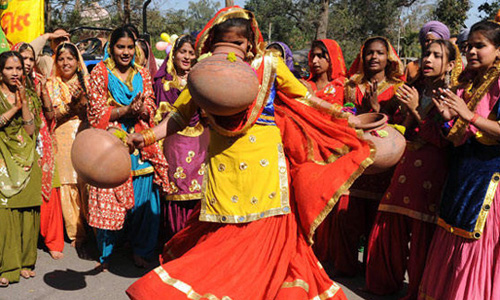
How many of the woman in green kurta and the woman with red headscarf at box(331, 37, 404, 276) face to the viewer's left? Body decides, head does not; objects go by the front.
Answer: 0

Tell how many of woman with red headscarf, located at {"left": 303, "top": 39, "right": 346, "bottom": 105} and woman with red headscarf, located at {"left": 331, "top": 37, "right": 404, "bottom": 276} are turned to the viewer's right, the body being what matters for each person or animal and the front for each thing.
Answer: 0

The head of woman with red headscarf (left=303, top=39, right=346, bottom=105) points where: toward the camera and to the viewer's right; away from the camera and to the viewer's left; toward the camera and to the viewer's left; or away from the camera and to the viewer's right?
toward the camera and to the viewer's left

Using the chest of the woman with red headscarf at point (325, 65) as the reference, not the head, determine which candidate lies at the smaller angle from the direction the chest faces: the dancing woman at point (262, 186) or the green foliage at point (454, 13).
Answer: the dancing woman

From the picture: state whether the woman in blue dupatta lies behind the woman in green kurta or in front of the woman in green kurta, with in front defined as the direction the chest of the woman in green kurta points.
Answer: in front

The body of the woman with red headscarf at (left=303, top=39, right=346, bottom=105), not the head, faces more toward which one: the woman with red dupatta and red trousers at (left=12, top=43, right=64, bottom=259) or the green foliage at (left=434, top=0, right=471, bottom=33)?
the woman with red dupatta and red trousers

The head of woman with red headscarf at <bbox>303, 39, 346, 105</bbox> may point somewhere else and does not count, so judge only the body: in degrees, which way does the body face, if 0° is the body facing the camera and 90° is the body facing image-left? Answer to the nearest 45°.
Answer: approximately 45°

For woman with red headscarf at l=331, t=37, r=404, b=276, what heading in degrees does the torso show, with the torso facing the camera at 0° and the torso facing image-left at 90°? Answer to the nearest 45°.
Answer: approximately 0°
